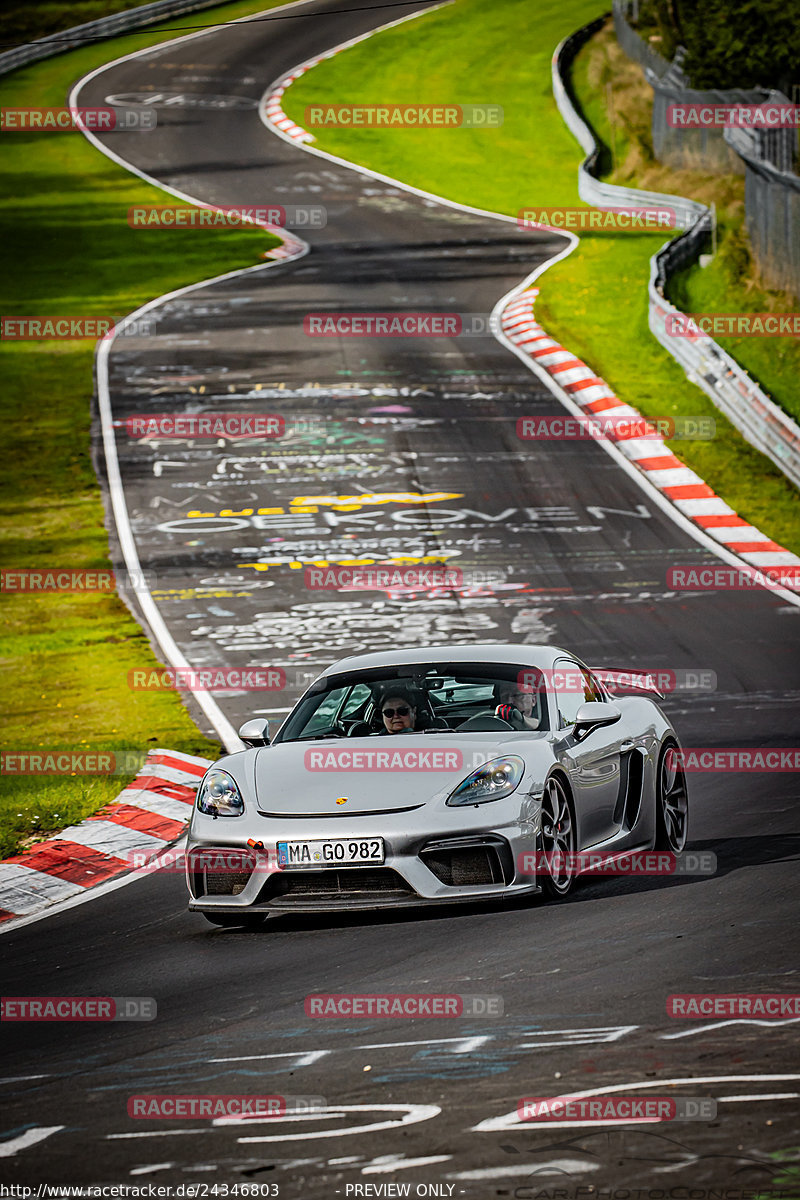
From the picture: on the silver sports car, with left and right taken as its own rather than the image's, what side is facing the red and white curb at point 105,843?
right

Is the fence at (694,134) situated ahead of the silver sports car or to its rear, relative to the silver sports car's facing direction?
to the rear

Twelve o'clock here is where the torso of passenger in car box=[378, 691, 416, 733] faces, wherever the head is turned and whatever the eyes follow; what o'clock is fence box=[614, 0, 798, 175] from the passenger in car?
The fence is roughly at 5 o'clock from the passenger in car.

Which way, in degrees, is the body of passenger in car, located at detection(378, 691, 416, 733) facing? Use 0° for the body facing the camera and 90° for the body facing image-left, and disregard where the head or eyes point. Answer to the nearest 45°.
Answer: approximately 45°

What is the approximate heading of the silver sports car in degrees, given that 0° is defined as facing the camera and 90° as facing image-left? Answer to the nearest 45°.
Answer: approximately 45°

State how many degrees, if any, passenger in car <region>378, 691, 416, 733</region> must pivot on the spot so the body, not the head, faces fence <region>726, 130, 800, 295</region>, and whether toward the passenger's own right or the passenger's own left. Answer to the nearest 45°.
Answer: approximately 135° to the passenger's own right
